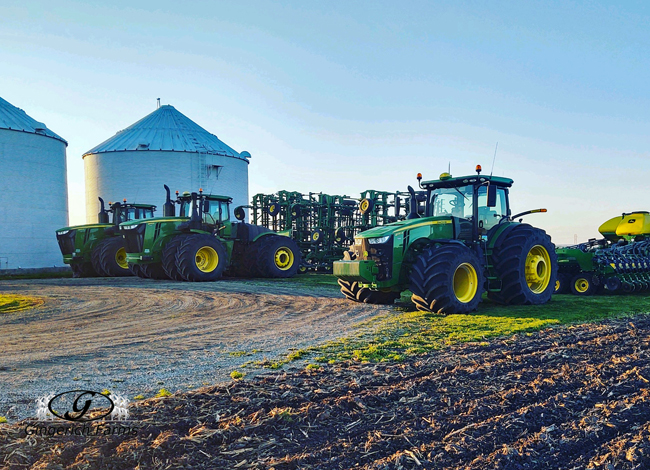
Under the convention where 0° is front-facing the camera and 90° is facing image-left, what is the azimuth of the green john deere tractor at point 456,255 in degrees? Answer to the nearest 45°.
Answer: approximately 45°

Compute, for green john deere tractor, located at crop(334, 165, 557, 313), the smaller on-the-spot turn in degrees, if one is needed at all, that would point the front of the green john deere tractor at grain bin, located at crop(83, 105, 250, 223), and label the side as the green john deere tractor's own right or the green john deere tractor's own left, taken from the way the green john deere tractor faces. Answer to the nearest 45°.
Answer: approximately 90° to the green john deere tractor's own right

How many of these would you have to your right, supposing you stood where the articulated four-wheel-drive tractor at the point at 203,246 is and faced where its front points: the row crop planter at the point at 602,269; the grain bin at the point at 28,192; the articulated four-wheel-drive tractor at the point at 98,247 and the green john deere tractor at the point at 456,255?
2

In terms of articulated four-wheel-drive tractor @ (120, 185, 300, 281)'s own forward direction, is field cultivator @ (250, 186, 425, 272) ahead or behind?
behind

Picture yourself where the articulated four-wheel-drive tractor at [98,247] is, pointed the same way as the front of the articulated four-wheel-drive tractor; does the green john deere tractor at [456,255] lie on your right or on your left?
on your left

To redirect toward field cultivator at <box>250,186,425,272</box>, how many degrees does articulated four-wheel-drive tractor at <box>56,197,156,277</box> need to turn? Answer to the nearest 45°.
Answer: approximately 135° to its left

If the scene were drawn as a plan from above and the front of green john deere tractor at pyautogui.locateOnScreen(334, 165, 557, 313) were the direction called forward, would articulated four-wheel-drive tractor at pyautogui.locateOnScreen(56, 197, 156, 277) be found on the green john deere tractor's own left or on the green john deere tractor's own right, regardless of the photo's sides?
on the green john deere tractor's own right

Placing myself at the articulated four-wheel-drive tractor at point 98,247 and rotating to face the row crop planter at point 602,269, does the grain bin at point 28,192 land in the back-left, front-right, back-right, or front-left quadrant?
back-left

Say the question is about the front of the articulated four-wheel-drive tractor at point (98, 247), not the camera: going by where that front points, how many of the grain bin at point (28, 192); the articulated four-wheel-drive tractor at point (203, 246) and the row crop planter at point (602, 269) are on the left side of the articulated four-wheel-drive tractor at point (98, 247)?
2

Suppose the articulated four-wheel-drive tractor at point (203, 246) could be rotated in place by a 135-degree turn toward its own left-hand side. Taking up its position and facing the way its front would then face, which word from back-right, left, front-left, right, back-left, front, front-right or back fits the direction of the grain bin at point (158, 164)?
left

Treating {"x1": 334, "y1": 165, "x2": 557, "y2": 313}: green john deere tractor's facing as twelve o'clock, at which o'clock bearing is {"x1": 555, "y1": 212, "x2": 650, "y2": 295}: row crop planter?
The row crop planter is roughly at 6 o'clock from the green john deere tractor.

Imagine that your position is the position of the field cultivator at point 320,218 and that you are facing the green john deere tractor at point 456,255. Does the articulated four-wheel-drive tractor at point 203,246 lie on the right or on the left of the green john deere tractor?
right

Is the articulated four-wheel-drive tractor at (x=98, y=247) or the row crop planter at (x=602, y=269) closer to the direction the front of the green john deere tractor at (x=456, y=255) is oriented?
the articulated four-wheel-drive tractor
